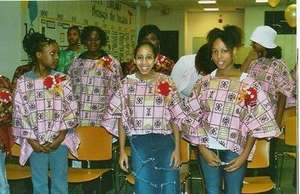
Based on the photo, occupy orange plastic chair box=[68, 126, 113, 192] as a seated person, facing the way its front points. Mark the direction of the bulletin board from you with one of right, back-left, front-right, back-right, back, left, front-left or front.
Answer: back-right

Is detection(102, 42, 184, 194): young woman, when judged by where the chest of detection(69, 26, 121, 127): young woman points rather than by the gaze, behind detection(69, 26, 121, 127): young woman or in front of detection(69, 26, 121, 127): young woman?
in front

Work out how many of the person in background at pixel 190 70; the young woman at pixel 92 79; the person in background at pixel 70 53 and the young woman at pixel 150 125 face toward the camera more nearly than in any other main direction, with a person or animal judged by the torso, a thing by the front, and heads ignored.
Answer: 3

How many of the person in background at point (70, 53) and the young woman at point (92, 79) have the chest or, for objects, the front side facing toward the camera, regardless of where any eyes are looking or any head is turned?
2

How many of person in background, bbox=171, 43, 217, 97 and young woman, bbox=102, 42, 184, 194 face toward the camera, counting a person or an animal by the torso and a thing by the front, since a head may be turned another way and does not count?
1

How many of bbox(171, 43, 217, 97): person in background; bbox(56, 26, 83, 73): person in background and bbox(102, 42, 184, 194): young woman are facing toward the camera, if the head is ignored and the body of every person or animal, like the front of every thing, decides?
2

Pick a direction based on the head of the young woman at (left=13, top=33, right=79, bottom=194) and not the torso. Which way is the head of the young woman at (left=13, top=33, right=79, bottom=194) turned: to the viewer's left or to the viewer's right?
to the viewer's right

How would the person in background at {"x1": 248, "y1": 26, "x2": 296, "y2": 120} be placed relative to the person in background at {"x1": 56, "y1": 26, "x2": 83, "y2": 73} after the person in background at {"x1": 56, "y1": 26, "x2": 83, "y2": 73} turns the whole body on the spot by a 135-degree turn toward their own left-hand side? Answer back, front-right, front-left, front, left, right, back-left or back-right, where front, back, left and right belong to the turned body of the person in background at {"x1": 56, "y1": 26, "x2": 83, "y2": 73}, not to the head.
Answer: right

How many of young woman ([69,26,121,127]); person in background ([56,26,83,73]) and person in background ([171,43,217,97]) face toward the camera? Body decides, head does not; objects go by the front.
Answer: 2

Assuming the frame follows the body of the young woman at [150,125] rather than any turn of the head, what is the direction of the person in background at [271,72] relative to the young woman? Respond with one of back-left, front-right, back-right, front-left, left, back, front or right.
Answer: back-left

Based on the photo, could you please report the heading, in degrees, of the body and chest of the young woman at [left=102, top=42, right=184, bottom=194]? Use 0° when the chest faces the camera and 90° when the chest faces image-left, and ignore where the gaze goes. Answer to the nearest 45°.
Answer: approximately 0°

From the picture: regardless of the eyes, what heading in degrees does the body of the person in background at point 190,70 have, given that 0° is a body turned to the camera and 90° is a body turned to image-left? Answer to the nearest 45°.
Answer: approximately 225°
